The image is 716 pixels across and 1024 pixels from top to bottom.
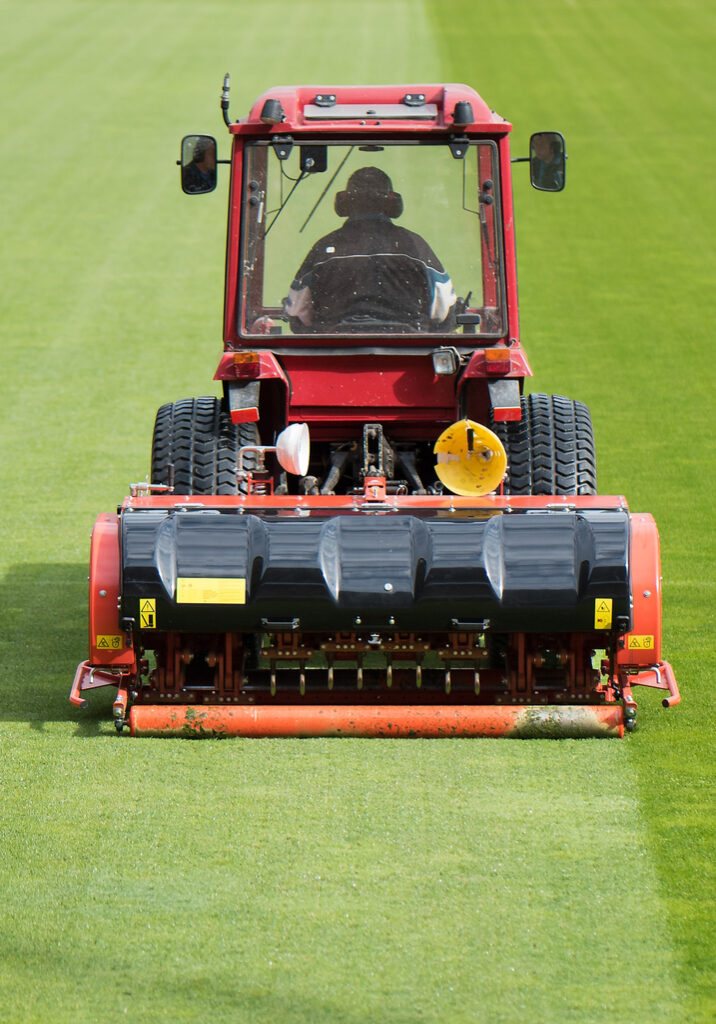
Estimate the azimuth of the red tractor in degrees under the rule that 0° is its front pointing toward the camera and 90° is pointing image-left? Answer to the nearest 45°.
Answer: approximately 180°

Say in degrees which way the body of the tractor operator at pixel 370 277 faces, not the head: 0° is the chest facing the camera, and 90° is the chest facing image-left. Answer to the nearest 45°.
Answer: approximately 180°
